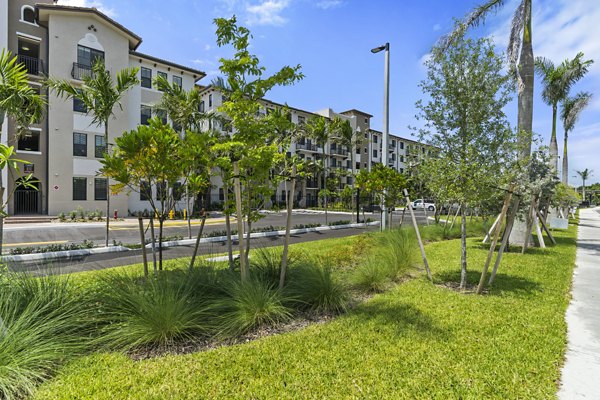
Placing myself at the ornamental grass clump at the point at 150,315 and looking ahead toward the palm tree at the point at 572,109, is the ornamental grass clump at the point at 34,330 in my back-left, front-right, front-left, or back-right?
back-left

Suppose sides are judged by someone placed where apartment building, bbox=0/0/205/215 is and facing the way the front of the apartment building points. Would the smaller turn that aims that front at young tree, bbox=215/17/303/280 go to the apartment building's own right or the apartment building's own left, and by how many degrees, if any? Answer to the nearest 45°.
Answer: approximately 45° to the apartment building's own right

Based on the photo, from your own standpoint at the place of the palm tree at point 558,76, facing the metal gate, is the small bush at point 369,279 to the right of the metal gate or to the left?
left

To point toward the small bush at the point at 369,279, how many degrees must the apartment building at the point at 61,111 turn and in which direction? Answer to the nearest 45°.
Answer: approximately 45° to its right

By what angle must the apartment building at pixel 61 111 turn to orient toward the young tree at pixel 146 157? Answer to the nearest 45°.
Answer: approximately 45° to its right

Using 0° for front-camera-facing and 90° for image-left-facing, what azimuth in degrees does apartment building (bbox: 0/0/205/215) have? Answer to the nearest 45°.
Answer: approximately 315°
